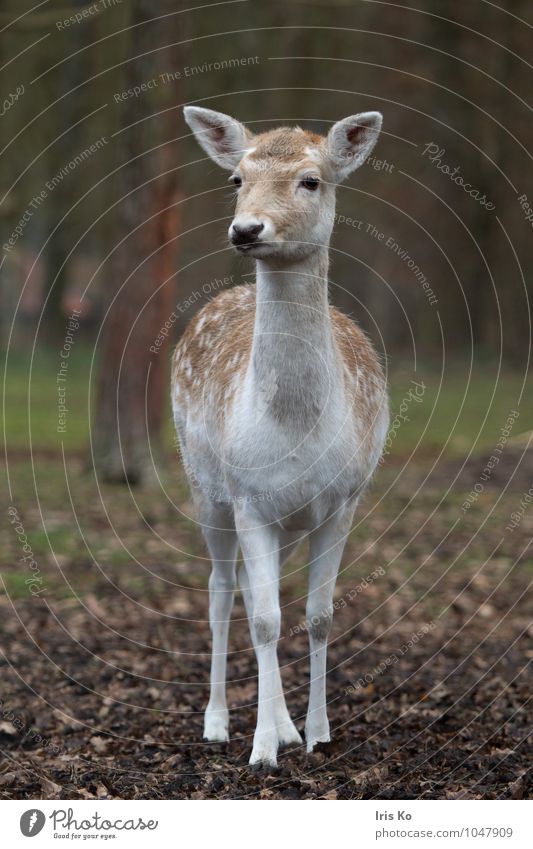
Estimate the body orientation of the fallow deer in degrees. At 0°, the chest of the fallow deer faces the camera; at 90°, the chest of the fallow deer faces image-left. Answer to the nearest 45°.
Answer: approximately 0°

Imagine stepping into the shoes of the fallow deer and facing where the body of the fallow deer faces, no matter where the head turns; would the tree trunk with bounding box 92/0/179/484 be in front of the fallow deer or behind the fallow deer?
behind
